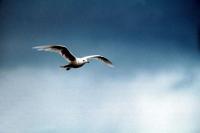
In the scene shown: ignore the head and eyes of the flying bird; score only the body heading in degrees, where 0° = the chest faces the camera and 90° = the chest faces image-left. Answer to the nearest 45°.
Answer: approximately 315°
